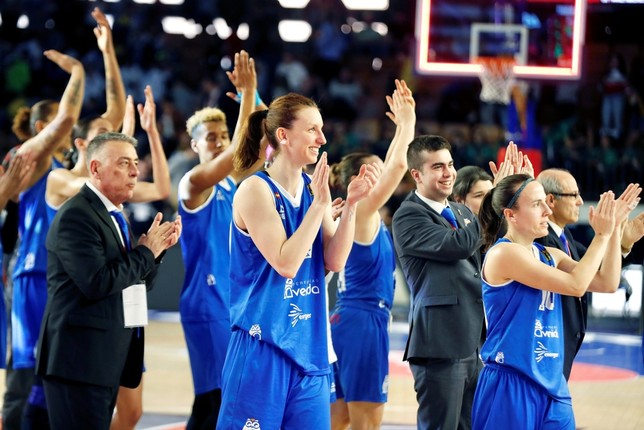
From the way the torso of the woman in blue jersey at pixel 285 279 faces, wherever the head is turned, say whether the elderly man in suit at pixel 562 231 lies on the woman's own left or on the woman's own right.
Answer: on the woman's own left

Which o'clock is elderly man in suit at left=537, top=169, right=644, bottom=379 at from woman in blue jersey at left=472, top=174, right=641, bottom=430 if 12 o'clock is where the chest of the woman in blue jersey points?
The elderly man in suit is roughly at 8 o'clock from the woman in blue jersey.

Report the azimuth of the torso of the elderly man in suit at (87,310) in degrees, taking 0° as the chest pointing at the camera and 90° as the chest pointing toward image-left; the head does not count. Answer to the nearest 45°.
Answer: approximately 270°

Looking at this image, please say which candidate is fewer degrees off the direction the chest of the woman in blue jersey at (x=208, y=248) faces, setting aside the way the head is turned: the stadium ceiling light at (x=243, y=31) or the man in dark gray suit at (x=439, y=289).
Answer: the man in dark gray suit

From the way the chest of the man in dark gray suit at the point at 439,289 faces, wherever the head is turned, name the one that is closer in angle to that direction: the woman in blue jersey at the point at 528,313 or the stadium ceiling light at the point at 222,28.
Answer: the woman in blue jersey
